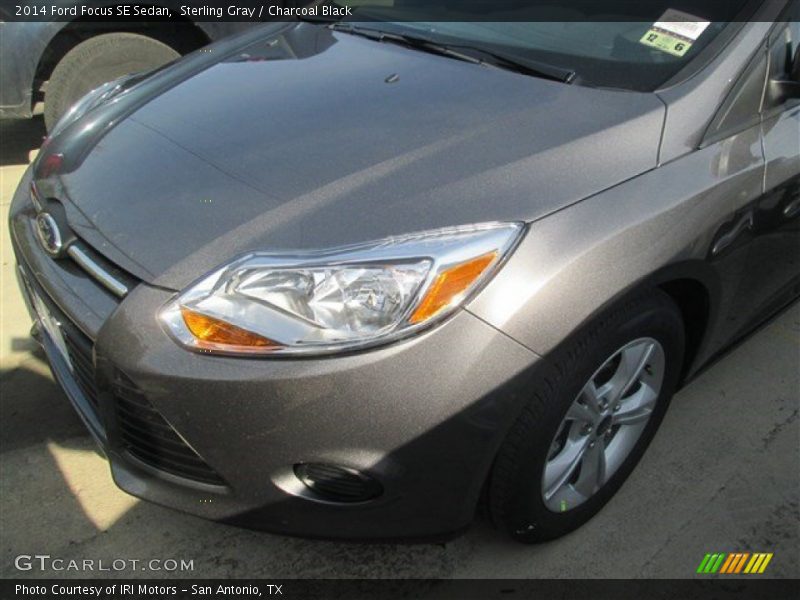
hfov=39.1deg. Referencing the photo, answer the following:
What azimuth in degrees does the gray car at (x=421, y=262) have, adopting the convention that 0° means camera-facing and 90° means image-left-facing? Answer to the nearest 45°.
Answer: approximately 45°
